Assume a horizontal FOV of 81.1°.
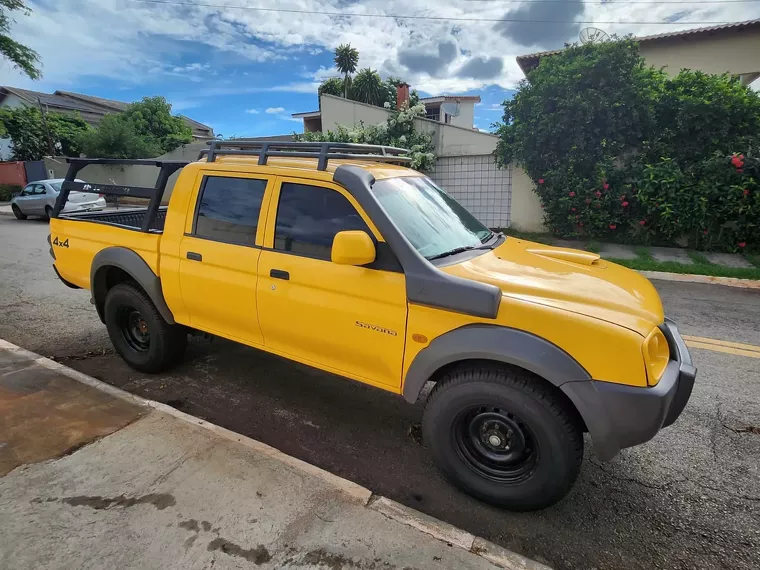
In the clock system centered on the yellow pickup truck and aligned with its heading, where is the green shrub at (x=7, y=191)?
The green shrub is roughly at 6 o'clock from the yellow pickup truck.

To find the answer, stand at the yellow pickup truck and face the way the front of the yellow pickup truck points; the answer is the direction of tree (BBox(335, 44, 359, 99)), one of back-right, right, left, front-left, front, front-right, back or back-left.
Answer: back-left

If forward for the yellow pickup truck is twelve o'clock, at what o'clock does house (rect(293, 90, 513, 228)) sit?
The house is roughly at 8 o'clock from the yellow pickup truck.

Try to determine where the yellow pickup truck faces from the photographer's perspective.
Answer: facing the viewer and to the right of the viewer

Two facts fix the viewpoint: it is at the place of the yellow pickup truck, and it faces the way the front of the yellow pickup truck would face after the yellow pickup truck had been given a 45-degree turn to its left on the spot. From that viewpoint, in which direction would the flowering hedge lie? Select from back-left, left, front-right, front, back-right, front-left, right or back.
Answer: left

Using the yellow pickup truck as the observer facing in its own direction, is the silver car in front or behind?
behind

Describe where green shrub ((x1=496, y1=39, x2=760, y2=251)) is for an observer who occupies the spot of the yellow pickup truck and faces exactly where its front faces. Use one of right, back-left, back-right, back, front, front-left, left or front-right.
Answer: left

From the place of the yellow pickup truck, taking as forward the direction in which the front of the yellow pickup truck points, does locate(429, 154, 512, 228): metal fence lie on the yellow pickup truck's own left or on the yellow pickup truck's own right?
on the yellow pickup truck's own left

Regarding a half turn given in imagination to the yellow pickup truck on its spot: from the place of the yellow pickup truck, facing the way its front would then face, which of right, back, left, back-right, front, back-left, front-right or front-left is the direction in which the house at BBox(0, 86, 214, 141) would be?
front

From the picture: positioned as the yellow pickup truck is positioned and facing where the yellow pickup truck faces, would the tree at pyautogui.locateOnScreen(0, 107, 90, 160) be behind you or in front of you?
behind

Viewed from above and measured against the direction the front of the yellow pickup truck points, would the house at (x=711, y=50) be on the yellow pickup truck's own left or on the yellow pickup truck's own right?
on the yellow pickup truck's own left

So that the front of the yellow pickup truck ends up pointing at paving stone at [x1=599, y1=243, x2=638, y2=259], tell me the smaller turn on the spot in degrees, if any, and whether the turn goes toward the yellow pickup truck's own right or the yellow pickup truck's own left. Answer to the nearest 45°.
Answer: approximately 90° to the yellow pickup truck's own left

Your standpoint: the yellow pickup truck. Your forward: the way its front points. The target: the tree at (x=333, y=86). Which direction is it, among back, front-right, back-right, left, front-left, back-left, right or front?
back-left

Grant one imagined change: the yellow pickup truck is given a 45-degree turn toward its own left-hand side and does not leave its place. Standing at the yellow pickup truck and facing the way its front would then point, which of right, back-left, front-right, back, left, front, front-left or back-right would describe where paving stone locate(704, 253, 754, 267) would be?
front-left

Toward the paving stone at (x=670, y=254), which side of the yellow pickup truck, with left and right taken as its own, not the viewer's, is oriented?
left
